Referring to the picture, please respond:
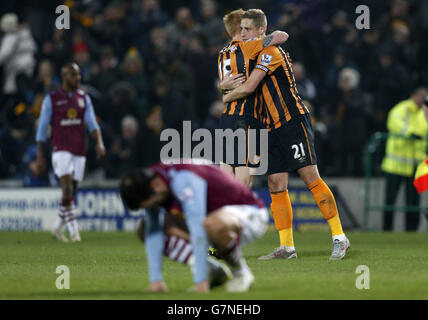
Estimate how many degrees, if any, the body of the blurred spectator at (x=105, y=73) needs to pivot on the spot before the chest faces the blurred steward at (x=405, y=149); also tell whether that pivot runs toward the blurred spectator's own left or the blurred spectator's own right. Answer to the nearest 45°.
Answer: approximately 45° to the blurred spectator's own left

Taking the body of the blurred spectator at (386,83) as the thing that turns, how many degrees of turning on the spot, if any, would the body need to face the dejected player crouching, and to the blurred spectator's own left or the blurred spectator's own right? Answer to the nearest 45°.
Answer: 0° — they already face them

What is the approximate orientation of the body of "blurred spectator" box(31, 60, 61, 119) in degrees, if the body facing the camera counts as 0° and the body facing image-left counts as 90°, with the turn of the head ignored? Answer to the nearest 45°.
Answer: approximately 0°

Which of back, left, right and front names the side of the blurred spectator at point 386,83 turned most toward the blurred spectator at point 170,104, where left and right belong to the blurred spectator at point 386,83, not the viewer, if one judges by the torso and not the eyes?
right

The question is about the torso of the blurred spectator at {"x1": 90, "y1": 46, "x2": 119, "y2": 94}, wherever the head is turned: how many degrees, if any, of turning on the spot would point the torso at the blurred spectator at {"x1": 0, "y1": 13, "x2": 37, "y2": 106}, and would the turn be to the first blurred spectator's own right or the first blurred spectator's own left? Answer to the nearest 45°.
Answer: approximately 135° to the first blurred spectator's own right

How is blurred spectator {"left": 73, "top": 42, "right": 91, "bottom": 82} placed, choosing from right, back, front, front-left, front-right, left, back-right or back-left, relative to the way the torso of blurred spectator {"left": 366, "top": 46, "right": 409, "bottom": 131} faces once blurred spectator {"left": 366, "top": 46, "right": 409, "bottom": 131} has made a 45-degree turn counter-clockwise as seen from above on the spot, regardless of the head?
back-right

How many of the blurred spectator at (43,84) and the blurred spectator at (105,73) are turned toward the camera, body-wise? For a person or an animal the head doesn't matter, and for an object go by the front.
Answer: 2

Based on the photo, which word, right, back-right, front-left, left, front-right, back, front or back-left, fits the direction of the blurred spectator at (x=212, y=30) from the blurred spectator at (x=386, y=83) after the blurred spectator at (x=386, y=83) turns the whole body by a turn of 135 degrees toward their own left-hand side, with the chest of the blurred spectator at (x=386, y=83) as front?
back-left

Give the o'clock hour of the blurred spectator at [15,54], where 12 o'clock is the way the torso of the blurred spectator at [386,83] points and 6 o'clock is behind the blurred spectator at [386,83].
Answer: the blurred spectator at [15,54] is roughly at 3 o'clock from the blurred spectator at [386,83].

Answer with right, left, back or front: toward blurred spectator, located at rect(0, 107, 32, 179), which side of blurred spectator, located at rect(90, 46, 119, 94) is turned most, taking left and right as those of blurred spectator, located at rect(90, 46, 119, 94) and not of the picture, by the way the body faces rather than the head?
right

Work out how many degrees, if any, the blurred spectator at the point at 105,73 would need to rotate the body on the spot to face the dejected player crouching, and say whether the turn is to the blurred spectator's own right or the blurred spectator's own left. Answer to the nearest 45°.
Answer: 0° — they already face them

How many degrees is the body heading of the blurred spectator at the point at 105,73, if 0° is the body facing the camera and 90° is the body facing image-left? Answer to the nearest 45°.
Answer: approximately 0°

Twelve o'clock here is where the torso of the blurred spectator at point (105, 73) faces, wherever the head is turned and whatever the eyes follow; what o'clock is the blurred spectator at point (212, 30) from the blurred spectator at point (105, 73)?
the blurred spectator at point (212, 30) is roughly at 9 o'clock from the blurred spectator at point (105, 73).
